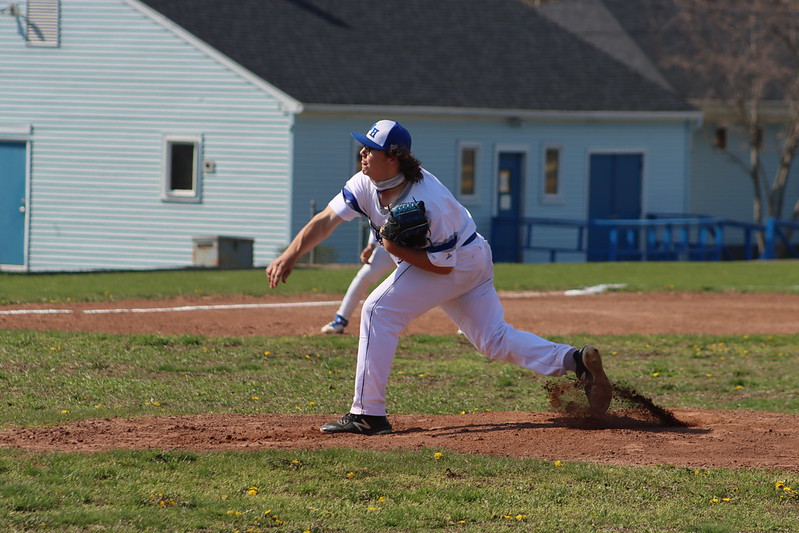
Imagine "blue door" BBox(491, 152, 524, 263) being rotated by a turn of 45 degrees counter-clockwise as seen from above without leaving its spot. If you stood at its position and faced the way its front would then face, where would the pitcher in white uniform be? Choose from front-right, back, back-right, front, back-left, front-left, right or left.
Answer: front-right

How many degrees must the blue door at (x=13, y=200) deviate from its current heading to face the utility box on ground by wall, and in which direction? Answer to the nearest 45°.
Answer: approximately 45° to its left

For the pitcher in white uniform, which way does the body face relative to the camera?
to the viewer's left

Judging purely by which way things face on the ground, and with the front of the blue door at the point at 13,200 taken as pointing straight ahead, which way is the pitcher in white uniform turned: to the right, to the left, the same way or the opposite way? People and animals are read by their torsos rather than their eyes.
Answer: to the right

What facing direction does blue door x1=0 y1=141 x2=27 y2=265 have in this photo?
toward the camera

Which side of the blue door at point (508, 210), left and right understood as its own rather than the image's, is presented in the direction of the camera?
front

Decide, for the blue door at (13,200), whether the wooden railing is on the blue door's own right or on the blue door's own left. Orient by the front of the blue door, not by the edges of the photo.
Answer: on the blue door's own left

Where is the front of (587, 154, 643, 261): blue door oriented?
toward the camera
